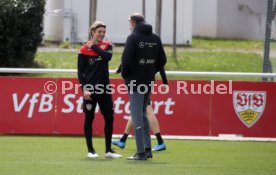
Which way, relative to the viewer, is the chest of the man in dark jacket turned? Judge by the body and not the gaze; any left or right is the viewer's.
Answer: facing away from the viewer and to the left of the viewer

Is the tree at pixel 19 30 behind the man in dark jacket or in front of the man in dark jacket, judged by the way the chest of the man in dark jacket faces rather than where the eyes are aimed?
in front
